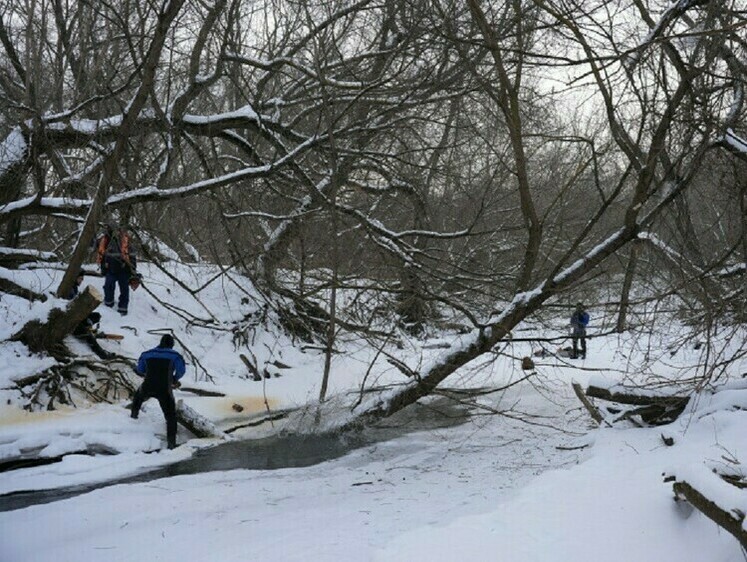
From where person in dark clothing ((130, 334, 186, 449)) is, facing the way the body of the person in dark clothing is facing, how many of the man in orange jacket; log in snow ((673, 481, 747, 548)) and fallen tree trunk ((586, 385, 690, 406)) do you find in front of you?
1

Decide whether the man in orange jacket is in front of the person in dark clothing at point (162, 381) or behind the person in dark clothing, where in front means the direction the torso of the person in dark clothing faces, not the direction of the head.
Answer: in front

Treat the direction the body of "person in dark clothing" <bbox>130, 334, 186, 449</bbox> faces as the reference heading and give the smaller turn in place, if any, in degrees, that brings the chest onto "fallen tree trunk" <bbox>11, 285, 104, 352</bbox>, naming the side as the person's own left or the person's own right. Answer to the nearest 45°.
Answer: approximately 45° to the person's own left

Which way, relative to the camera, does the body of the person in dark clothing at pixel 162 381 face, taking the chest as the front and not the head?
away from the camera

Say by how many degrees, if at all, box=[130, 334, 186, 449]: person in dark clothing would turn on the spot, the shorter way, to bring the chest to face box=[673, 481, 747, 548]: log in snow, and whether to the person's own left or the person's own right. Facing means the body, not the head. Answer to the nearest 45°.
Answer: approximately 180°

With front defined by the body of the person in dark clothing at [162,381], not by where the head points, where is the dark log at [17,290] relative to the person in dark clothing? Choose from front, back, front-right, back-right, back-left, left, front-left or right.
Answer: front-left

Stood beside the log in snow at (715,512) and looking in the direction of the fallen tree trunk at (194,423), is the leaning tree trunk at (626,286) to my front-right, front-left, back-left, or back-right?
front-right

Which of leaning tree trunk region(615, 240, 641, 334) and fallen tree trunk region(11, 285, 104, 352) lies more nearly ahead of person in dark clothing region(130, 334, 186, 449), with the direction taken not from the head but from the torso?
the fallen tree trunk

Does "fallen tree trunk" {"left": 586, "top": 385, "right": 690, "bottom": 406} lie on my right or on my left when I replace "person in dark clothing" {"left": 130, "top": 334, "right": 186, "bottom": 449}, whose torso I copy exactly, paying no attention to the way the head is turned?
on my right
